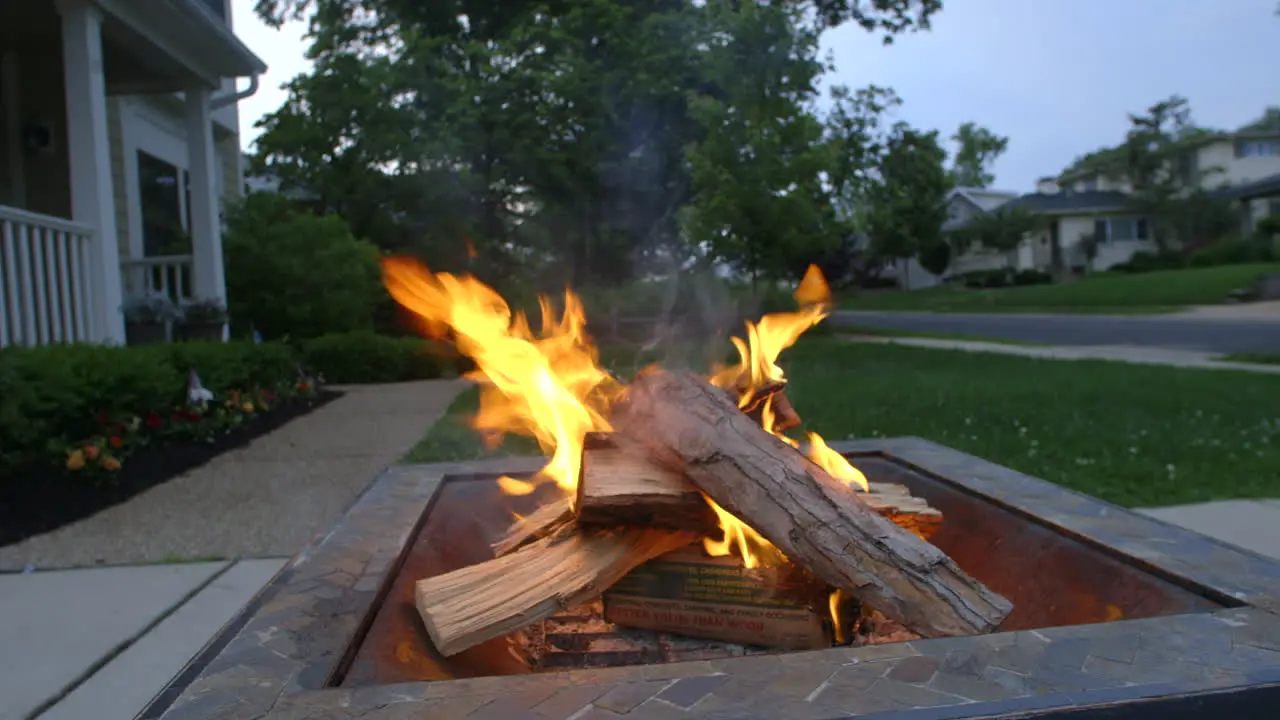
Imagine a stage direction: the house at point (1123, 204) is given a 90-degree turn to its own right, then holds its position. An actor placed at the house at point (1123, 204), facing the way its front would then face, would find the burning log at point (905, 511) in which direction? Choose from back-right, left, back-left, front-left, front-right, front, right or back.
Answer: back-left

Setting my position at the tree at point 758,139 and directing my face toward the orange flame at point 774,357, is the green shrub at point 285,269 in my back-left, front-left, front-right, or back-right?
front-right

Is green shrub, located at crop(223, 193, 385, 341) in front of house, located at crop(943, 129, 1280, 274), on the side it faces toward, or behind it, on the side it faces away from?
in front

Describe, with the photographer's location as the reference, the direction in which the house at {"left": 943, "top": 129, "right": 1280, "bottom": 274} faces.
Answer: facing the viewer and to the left of the viewer

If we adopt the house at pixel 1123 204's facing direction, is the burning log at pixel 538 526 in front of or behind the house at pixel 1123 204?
in front

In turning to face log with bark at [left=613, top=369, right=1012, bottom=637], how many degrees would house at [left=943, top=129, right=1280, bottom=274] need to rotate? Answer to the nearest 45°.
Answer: approximately 45° to its left

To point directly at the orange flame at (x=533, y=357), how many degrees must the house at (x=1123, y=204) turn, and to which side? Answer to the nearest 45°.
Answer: approximately 45° to its left

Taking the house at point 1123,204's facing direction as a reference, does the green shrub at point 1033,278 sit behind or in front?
in front
